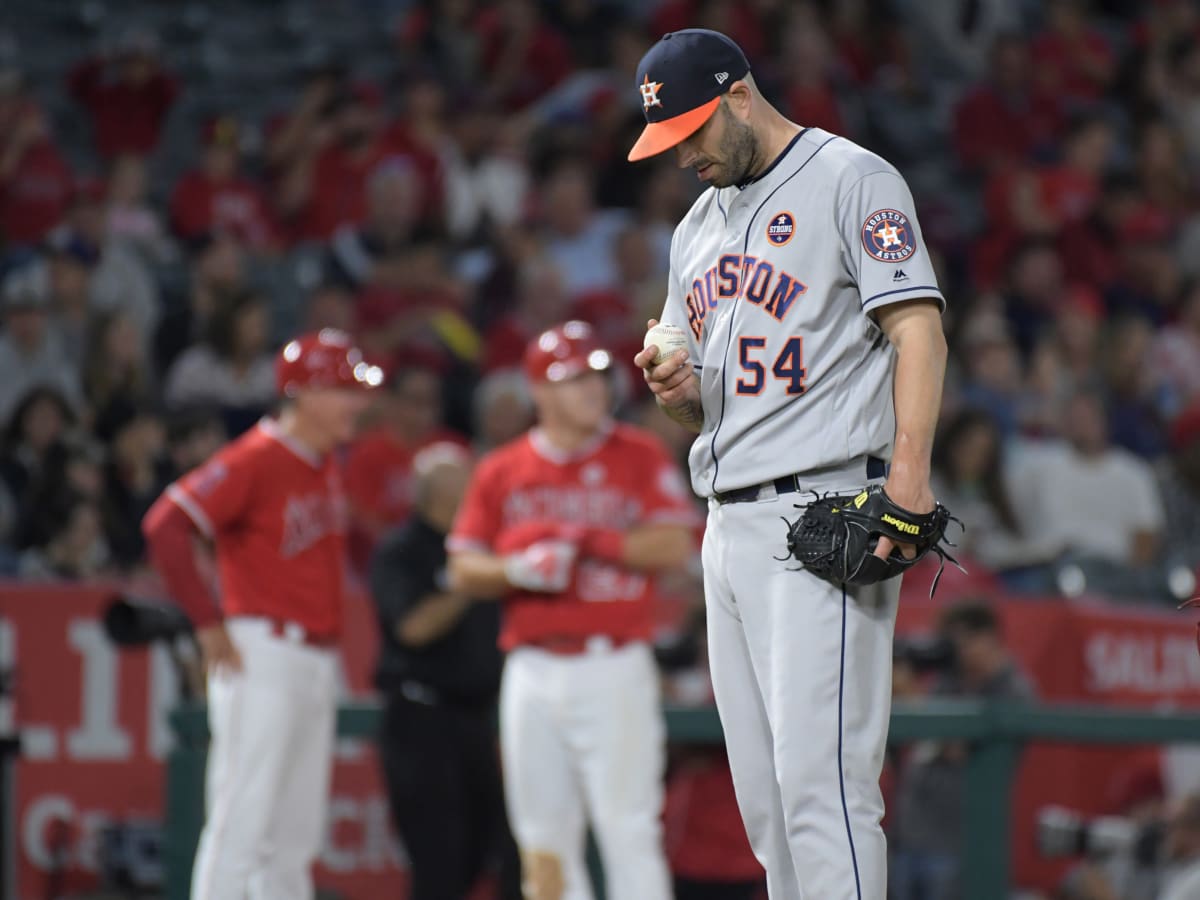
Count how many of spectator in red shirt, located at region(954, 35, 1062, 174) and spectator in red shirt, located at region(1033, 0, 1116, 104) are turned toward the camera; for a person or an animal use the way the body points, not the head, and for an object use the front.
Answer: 2

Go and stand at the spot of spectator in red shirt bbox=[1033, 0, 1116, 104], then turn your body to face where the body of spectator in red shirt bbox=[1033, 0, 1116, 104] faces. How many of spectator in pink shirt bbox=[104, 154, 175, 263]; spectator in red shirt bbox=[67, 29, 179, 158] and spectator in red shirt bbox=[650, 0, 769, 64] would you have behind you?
0

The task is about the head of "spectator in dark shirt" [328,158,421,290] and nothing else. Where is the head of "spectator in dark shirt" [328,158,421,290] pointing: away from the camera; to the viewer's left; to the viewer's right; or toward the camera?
toward the camera

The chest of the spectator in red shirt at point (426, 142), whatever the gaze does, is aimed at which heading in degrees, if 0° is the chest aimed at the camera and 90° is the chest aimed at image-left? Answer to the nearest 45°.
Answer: approximately 0°

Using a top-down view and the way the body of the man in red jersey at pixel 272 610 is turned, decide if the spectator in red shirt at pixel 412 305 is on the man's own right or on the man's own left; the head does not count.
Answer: on the man's own left

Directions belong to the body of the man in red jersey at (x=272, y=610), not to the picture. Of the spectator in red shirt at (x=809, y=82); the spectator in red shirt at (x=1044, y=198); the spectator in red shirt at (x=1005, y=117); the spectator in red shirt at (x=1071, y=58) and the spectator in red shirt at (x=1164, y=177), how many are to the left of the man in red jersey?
5

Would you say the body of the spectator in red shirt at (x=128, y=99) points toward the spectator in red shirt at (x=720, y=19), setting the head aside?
no

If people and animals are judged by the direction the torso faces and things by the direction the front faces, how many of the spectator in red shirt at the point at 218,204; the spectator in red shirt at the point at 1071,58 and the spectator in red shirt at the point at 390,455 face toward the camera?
3

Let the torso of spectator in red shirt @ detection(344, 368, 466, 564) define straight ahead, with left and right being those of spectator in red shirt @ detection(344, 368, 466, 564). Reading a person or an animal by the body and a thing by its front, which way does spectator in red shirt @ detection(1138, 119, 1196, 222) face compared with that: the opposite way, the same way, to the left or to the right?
the same way

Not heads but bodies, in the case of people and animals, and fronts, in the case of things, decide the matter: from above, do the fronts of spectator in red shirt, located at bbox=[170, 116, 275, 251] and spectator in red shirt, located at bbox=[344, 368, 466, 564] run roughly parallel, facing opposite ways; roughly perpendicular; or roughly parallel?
roughly parallel

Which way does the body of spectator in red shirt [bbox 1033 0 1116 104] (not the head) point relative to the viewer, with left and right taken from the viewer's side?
facing the viewer

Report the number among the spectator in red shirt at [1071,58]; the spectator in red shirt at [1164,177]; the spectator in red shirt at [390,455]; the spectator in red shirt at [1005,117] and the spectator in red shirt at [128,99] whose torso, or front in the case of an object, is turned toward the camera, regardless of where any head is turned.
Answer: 5

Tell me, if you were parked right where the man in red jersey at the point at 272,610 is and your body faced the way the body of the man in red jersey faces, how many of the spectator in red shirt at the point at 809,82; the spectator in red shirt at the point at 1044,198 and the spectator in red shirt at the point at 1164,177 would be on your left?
3

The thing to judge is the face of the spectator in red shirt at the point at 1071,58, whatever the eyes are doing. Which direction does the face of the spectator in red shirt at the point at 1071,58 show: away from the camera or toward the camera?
toward the camera

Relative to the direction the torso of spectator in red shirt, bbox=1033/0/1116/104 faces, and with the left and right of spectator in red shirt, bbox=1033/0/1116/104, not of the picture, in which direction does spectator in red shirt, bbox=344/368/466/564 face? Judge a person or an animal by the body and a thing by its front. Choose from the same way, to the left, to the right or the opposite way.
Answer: the same way

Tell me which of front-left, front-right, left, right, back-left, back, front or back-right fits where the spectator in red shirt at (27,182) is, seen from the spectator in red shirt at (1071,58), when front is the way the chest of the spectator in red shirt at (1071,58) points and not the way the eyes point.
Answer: front-right

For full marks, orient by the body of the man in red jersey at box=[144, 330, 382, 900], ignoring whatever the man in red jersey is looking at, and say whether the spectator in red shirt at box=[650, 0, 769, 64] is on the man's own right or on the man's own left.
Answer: on the man's own left

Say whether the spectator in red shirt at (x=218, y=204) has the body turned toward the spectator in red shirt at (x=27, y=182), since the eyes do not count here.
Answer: no

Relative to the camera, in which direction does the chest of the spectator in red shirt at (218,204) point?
toward the camera

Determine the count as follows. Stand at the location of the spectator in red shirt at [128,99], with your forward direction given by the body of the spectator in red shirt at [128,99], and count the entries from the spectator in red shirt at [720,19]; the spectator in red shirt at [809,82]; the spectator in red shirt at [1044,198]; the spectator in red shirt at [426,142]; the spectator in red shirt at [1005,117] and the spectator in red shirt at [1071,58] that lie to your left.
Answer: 6
